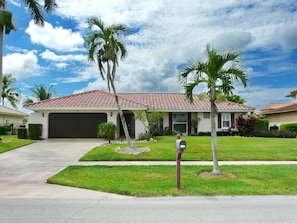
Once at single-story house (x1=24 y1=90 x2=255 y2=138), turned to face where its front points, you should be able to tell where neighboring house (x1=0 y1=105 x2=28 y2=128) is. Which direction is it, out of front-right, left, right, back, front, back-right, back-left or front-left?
back-right

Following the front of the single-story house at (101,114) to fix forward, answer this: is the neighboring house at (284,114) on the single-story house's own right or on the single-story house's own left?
on the single-story house's own left

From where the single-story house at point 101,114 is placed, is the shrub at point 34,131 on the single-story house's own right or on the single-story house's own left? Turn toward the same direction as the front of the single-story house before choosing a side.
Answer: on the single-story house's own right

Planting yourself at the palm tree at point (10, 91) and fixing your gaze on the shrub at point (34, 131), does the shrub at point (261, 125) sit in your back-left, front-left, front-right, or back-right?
front-left

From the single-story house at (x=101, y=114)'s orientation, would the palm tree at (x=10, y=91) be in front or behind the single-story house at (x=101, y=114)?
behind

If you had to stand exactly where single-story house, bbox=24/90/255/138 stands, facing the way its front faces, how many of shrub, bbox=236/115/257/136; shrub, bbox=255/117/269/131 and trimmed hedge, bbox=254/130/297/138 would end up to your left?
3

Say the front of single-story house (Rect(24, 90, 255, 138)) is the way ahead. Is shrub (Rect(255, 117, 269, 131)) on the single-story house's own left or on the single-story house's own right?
on the single-story house's own left

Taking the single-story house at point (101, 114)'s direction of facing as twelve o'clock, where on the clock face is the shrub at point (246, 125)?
The shrub is roughly at 9 o'clock from the single-story house.

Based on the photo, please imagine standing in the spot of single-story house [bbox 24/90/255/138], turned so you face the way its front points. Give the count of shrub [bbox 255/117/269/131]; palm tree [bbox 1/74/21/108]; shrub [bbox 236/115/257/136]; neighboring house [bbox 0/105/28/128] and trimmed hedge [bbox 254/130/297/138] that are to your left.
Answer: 3

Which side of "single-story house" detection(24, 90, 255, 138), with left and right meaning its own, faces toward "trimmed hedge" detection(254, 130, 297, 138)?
left

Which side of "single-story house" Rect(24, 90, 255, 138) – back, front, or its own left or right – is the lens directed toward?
front

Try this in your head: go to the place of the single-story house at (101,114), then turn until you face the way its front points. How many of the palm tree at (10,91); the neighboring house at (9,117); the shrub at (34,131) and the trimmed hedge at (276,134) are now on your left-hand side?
1

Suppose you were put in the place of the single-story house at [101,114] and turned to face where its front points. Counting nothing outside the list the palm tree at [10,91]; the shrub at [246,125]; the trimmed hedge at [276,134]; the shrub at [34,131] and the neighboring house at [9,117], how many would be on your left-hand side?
2

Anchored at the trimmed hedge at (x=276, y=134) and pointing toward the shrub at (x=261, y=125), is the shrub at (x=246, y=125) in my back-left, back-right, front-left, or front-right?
front-left
